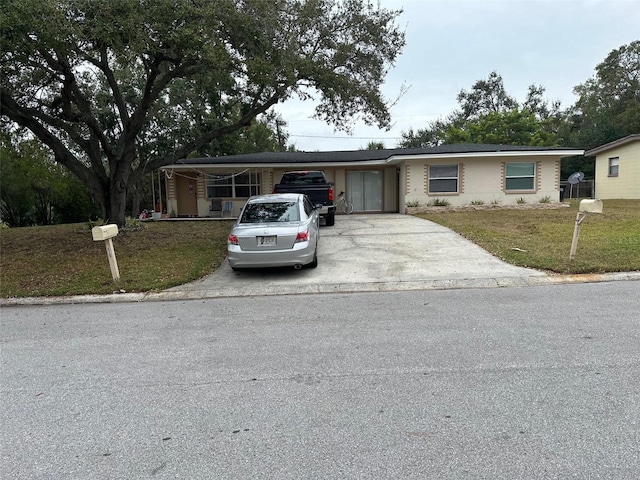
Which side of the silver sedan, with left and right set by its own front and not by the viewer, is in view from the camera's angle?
back

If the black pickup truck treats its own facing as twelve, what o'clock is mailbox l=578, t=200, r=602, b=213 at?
The mailbox is roughly at 5 o'clock from the black pickup truck.

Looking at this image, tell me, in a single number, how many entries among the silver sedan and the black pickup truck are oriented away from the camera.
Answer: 2

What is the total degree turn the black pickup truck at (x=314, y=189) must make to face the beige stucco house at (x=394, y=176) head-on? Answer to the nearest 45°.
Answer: approximately 45° to its right

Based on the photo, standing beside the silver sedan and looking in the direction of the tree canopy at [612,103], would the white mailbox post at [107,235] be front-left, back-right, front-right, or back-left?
back-left

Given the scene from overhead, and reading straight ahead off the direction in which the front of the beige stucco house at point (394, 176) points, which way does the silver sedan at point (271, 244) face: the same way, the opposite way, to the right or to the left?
the opposite way

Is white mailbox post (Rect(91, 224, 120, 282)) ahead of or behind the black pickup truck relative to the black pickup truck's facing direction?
behind

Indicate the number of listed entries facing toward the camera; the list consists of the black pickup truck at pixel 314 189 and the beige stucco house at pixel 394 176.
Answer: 1

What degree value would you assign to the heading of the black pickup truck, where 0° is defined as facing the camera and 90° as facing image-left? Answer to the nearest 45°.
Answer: approximately 180°

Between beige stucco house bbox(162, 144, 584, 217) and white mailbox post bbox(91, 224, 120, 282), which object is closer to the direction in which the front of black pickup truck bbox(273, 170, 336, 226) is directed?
the beige stucco house
